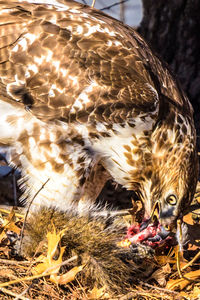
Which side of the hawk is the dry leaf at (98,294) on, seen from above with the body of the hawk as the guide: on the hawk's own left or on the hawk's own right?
on the hawk's own right

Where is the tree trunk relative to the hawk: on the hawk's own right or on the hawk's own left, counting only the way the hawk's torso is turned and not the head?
on the hawk's own left

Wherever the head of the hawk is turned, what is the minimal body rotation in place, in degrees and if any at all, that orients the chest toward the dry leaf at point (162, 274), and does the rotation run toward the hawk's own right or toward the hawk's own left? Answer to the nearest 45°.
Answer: approximately 45° to the hawk's own right

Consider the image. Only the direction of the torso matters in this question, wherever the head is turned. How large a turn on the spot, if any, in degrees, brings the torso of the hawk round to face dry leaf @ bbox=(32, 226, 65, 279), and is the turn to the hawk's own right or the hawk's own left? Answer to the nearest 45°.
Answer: approximately 90° to the hawk's own right

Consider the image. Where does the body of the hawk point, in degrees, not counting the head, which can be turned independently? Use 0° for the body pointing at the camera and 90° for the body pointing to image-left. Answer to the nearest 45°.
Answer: approximately 270°

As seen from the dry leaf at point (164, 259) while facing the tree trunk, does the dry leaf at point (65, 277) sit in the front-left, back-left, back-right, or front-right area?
back-left

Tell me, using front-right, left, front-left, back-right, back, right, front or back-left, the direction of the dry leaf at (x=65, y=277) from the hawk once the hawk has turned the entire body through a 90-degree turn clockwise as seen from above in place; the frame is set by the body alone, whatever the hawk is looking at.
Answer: front
